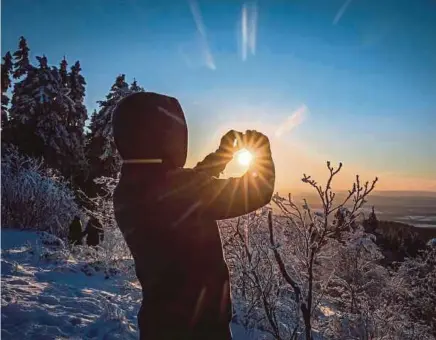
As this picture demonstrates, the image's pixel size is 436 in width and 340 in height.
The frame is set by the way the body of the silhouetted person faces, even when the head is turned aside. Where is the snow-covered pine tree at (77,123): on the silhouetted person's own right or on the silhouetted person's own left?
on the silhouetted person's own left

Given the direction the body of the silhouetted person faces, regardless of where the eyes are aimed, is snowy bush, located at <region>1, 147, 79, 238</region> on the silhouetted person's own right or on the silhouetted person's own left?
on the silhouetted person's own left

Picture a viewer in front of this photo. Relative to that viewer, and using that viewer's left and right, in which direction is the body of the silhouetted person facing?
facing away from the viewer and to the right of the viewer

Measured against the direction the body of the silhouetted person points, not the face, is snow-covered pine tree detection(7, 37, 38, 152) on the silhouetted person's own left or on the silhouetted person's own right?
on the silhouetted person's own left

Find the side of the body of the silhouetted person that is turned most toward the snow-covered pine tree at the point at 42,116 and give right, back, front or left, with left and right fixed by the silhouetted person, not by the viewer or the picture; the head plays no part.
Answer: left

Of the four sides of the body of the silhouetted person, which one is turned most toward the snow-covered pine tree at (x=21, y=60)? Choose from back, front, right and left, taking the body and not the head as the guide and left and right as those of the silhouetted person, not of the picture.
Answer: left
